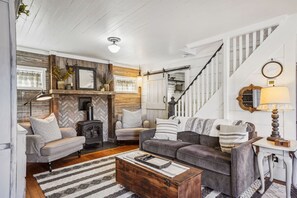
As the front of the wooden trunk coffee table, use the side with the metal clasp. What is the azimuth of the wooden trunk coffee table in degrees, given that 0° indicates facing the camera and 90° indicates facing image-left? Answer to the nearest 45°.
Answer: approximately 45°

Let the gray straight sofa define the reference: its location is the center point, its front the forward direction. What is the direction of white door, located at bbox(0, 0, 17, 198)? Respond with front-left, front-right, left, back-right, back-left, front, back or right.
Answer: front

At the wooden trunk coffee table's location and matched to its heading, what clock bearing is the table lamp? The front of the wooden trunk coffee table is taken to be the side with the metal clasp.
The table lamp is roughly at 7 o'clock from the wooden trunk coffee table.

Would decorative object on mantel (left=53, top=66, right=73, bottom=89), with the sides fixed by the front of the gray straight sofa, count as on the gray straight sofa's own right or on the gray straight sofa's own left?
on the gray straight sofa's own right

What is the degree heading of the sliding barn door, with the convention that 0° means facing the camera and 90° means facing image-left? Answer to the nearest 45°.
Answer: approximately 45°

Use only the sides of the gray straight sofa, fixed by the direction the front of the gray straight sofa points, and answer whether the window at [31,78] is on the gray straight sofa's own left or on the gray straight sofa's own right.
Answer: on the gray straight sofa's own right

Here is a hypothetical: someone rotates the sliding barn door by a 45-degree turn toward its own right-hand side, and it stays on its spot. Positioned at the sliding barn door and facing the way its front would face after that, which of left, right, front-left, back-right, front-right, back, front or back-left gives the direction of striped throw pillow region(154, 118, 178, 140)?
left

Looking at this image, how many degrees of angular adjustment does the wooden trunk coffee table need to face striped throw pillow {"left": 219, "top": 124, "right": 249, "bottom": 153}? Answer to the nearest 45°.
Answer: approximately 180°

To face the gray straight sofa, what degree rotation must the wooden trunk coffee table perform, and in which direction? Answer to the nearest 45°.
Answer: approximately 180°

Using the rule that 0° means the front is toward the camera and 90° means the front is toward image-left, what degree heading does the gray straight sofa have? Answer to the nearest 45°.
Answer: approximately 45°

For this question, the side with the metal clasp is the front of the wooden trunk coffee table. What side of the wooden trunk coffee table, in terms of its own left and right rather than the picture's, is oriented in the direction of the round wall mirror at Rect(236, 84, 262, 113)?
back
